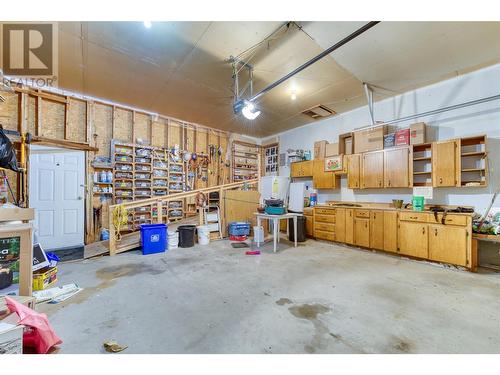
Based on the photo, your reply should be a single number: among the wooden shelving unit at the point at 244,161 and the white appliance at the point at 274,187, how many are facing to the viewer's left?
0

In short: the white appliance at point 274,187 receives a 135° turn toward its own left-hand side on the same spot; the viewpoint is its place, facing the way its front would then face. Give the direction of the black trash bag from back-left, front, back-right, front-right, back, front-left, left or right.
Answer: back

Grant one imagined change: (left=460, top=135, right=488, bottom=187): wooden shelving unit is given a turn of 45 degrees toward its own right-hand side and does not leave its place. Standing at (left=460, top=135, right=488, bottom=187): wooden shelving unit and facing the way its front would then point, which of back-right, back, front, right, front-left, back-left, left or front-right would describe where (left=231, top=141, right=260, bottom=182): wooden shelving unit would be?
front

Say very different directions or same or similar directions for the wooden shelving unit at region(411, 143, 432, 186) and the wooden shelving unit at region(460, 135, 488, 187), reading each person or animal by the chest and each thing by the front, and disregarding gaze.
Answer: same or similar directions

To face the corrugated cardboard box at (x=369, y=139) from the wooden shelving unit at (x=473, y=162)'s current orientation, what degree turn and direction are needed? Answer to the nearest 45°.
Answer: approximately 45° to its right

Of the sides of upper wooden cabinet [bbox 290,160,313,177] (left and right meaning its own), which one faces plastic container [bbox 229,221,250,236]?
front

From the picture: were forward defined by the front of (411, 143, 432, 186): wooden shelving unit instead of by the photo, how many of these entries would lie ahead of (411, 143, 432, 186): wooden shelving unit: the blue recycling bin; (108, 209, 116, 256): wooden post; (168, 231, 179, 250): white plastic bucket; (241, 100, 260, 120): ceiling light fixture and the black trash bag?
5

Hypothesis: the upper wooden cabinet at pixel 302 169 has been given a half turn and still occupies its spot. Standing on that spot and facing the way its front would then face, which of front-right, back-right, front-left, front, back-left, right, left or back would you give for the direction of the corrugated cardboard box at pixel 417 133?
right

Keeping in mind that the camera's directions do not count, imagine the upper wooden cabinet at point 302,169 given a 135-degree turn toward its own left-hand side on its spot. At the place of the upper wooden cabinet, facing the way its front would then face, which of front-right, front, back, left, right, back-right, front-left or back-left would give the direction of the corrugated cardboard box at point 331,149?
front-right

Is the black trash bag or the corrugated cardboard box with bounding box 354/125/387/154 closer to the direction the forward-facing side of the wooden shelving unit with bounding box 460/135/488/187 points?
the black trash bag

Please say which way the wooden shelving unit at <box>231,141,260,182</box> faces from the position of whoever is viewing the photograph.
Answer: facing the viewer and to the right of the viewer

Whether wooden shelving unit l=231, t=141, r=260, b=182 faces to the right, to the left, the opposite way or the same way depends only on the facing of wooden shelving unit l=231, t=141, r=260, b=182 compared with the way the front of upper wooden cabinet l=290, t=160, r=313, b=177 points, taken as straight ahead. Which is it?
to the left

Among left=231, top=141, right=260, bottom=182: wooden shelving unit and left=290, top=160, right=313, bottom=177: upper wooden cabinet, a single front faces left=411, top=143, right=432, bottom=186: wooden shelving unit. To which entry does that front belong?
left=231, top=141, right=260, bottom=182: wooden shelving unit

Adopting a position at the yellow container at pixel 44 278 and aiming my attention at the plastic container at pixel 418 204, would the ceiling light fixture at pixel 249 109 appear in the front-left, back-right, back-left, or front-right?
front-left

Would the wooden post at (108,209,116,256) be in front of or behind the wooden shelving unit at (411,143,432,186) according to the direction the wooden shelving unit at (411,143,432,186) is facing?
in front

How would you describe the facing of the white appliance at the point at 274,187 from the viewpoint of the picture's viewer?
facing the viewer
